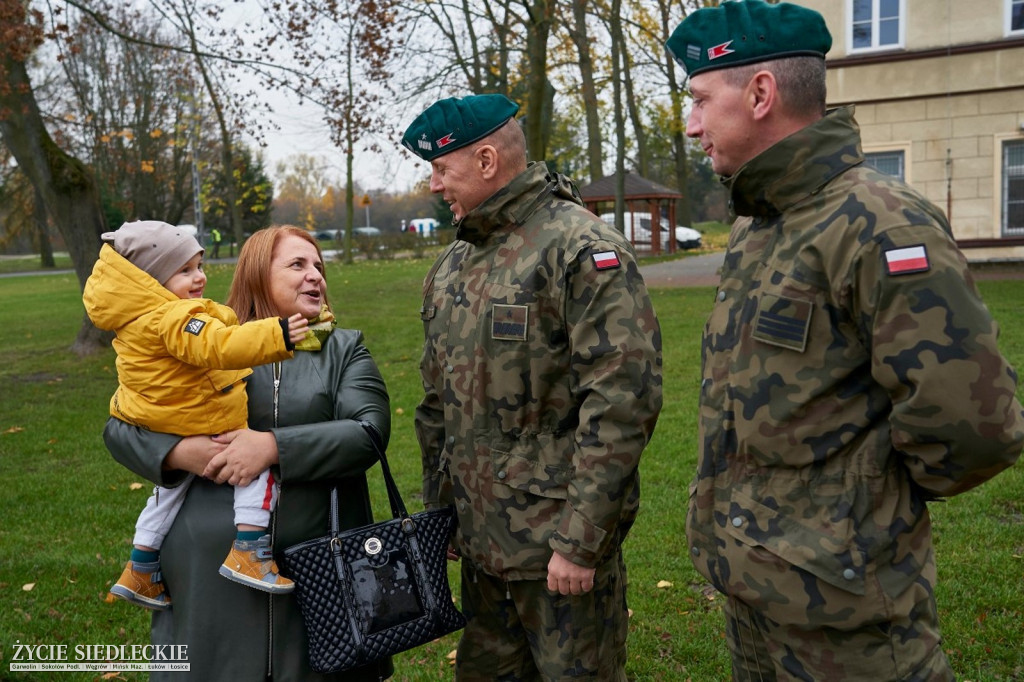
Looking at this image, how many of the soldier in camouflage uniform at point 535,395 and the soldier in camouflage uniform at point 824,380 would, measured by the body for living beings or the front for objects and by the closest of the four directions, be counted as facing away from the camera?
0

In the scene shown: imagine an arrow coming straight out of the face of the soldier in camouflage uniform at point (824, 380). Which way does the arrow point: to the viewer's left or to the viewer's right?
to the viewer's left

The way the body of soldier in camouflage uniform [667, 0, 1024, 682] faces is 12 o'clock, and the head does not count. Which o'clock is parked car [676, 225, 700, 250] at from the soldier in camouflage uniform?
The parked car is roughly at 4 o'clock from the soldier in camouflage uniform.

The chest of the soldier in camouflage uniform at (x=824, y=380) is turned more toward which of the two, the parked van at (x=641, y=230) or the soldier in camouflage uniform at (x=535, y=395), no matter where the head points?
the soldier in camouflage uniform

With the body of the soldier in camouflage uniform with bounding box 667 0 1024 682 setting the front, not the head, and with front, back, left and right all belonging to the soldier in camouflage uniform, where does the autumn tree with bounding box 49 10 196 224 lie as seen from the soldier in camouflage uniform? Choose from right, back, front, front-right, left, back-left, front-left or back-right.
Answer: right
